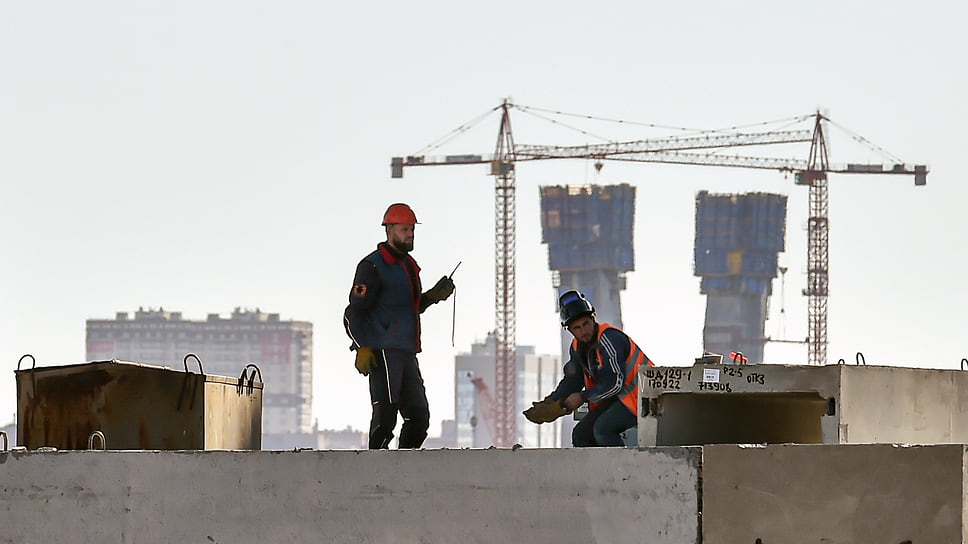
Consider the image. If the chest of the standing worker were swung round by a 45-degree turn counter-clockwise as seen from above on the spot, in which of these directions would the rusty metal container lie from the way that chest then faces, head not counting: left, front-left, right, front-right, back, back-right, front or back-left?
back

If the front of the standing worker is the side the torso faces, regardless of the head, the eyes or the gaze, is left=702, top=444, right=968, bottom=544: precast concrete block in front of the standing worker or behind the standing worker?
in front

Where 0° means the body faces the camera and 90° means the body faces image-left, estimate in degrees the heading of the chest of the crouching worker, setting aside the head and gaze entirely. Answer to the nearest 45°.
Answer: approximately 45°

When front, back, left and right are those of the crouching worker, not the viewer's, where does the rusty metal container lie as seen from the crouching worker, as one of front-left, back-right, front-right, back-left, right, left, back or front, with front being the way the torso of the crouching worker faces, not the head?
front-right

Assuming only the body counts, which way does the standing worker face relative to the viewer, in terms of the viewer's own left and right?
facing the viewer and to the right of the viewer

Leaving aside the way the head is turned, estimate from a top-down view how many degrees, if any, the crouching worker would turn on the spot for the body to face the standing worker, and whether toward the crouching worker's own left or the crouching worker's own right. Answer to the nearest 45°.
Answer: approximately 45° to the crouching worker's own right

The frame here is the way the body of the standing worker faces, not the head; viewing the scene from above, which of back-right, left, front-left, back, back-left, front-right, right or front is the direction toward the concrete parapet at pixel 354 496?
front-right

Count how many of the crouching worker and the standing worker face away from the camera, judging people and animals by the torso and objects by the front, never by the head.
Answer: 0

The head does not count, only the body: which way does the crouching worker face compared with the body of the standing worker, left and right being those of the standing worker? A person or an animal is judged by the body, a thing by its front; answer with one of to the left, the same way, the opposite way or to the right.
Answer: to the right

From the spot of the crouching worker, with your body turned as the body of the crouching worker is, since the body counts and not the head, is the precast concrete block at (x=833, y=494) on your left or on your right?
on your left

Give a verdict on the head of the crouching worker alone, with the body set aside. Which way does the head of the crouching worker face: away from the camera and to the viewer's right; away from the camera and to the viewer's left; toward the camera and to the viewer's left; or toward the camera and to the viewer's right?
toward the camera and to the viewer's left

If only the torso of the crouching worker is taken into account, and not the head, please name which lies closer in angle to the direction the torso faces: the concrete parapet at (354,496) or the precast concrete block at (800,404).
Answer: the concrete parapet

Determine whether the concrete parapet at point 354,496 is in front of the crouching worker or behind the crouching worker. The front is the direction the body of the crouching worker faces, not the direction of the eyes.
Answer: in front
